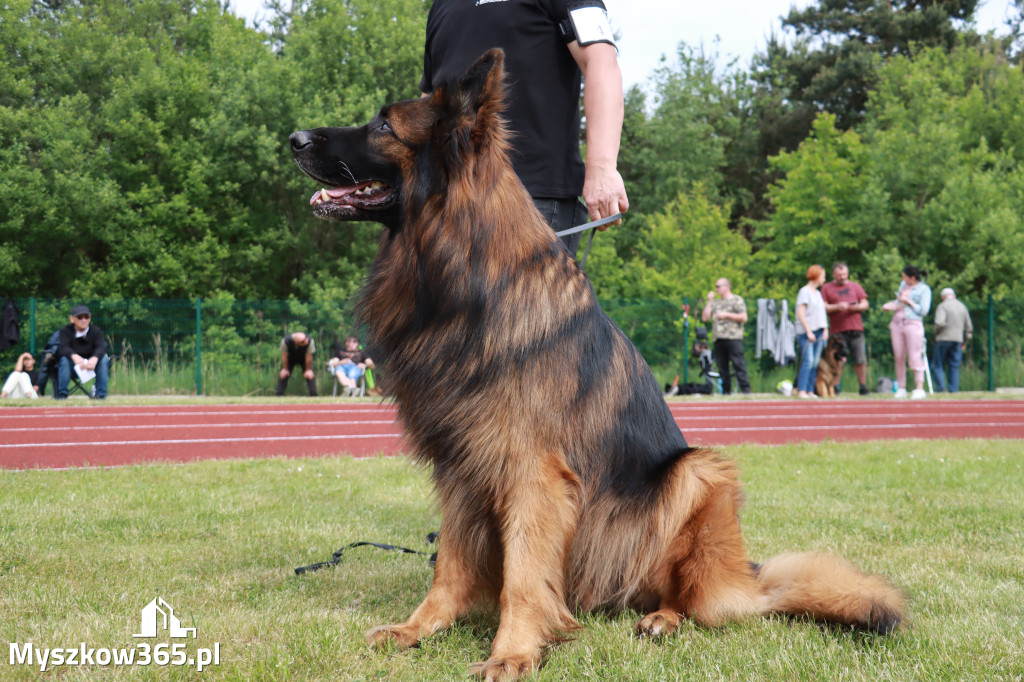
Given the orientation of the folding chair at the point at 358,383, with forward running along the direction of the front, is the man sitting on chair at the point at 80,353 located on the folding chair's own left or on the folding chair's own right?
on the folding chair's own right

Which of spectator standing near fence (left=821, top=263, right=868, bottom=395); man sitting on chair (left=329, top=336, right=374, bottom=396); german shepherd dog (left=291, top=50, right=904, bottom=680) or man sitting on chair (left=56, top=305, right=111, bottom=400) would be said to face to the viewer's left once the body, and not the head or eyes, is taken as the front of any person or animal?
the german shepherd dog

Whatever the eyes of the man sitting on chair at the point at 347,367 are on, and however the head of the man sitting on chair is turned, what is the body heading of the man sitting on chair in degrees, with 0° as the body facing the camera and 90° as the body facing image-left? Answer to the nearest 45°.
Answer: approximately 0°

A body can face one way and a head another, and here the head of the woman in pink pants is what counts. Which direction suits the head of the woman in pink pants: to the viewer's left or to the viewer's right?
to the viewer's left

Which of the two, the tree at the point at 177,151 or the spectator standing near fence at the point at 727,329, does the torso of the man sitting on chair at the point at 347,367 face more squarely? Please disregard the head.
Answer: the spectator standing near fence

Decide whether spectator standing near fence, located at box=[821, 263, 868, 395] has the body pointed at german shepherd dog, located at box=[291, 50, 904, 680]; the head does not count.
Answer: yes

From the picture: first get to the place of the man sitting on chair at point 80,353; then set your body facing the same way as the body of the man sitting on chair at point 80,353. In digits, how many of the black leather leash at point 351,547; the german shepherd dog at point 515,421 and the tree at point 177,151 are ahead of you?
2

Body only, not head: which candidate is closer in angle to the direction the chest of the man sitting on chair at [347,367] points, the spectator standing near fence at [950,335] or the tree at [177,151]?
the spectator standing near fence

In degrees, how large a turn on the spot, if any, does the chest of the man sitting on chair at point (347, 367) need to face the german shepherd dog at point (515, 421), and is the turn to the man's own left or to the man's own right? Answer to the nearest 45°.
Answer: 0° — they already face it

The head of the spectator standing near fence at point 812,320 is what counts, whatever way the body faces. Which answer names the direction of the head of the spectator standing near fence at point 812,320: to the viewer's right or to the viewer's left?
to the viewer's right

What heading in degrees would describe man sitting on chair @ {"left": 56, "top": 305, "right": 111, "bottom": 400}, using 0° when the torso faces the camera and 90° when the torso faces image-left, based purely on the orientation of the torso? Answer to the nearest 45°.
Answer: approximately 0°

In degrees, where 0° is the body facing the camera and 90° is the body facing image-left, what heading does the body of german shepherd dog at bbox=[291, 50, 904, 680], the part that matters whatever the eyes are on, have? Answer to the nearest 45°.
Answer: approximately 90°

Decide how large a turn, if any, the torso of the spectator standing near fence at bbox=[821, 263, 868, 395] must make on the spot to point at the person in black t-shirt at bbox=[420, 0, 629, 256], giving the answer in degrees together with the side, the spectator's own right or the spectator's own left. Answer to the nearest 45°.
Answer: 0° — they already face them

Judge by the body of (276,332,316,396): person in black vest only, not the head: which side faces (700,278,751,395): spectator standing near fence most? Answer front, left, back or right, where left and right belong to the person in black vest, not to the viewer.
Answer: left

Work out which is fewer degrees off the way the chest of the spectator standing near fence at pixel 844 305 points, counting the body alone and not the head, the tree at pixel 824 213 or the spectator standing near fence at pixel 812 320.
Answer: the spectator standing near fence
